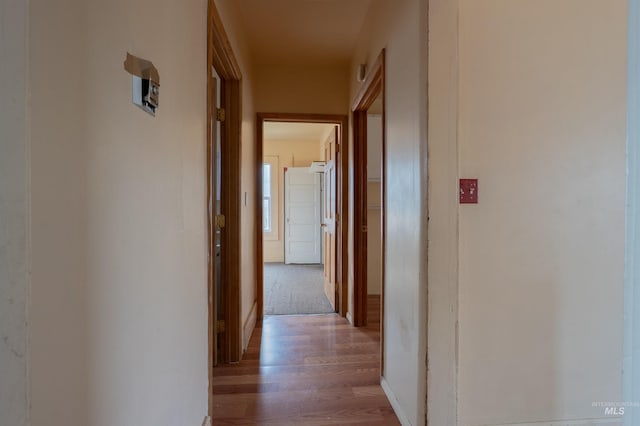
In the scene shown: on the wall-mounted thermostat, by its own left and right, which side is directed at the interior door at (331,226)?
left

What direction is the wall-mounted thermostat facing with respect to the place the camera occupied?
facing the viewer and to the right of the viewer

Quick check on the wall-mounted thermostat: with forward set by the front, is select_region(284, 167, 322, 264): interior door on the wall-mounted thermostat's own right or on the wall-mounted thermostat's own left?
on the wall-mounted thermostat's own left
